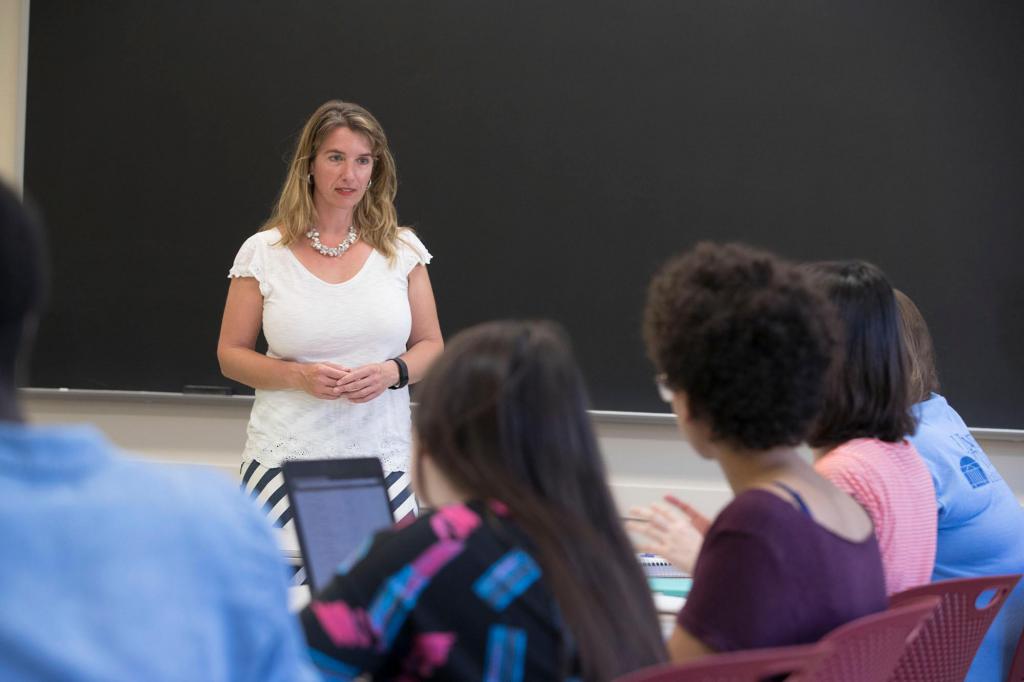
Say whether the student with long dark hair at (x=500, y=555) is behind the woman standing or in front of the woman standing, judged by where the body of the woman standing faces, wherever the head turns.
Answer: in front

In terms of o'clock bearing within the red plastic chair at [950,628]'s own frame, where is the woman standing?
The woman standing is roughly at 11 o'clock from the red plastic chair.

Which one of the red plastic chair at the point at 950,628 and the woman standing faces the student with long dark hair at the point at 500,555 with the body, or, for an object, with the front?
the woman standing

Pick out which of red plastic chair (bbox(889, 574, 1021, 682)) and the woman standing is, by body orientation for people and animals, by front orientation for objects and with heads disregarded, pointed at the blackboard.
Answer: the red plastic chair

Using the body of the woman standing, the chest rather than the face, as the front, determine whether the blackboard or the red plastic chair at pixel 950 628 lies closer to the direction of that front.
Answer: the red plastic chair

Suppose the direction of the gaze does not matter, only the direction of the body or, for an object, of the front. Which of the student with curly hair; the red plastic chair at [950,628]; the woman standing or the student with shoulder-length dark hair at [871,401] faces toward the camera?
the woman standing

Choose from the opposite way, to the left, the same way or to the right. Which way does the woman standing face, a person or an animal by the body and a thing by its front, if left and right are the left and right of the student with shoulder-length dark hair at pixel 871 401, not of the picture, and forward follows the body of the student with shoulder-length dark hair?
the opposite way

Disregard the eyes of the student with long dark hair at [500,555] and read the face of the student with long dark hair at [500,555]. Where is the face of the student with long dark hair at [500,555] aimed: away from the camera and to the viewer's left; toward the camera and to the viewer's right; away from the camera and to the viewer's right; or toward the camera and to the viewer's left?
away from the camera and to the viewer's left

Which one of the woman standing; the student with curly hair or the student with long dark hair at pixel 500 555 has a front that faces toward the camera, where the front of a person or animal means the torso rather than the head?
the woman standing

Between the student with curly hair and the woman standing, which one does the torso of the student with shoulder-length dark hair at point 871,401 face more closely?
the woman standing

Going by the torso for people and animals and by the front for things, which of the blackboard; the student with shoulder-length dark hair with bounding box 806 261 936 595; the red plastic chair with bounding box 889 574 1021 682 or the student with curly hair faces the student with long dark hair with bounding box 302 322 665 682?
the blackboard

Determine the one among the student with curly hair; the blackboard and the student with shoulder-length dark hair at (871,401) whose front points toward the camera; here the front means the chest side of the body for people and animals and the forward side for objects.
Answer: the blackboard

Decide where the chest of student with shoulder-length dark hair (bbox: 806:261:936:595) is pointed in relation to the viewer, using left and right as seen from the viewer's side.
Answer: facing away from the viewer and to the left of the viewer

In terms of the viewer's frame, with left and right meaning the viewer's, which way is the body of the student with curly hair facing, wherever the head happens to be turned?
facing away from the viewer and to the left of the viewer

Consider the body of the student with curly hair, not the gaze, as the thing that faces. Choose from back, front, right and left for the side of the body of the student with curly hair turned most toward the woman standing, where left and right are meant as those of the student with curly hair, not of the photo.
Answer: front

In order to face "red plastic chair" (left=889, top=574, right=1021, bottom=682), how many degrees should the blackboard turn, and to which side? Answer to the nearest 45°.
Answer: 0° — it already faces it
